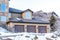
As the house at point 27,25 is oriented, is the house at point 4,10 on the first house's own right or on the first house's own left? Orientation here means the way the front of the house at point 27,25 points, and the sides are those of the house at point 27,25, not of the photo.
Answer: on the first house's own right

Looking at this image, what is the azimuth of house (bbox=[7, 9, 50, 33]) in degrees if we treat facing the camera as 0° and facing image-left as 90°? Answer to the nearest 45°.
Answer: approximately 0°
